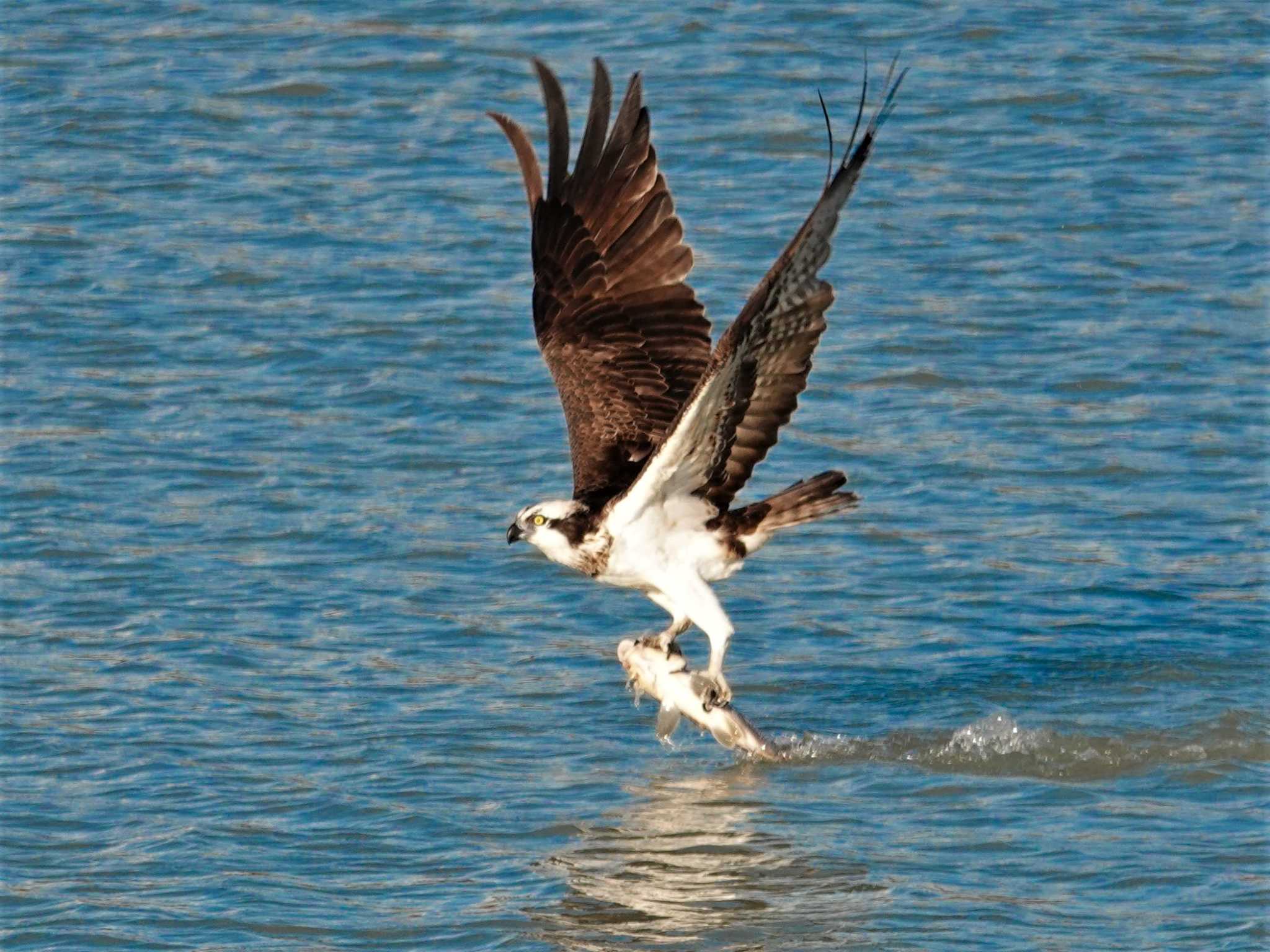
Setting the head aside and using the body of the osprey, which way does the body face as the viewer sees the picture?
to the viewer's left
